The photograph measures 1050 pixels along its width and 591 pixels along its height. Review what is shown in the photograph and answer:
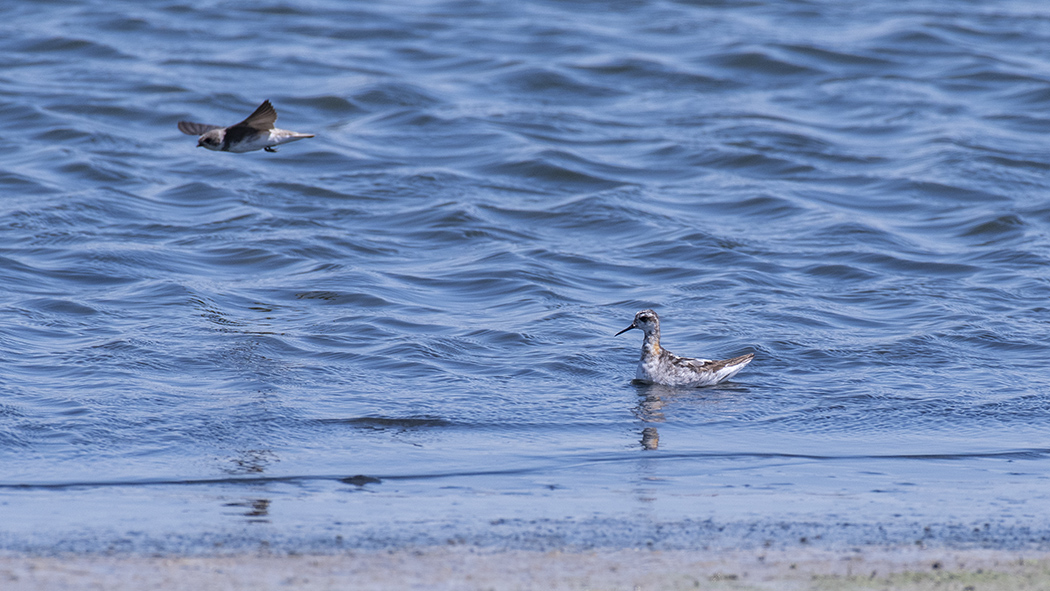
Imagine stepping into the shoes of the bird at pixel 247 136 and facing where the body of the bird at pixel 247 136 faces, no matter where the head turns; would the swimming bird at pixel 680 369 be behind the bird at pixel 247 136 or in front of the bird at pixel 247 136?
behind

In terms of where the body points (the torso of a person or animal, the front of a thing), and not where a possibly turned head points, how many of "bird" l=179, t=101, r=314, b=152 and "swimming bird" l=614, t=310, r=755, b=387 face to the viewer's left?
2

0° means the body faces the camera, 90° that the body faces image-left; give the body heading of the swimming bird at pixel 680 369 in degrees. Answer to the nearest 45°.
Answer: approximately 90°

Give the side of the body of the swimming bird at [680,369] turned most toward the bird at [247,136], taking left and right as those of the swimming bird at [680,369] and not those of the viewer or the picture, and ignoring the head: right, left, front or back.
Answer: front

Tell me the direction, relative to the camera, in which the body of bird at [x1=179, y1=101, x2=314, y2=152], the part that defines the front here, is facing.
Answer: to the viewer's left
